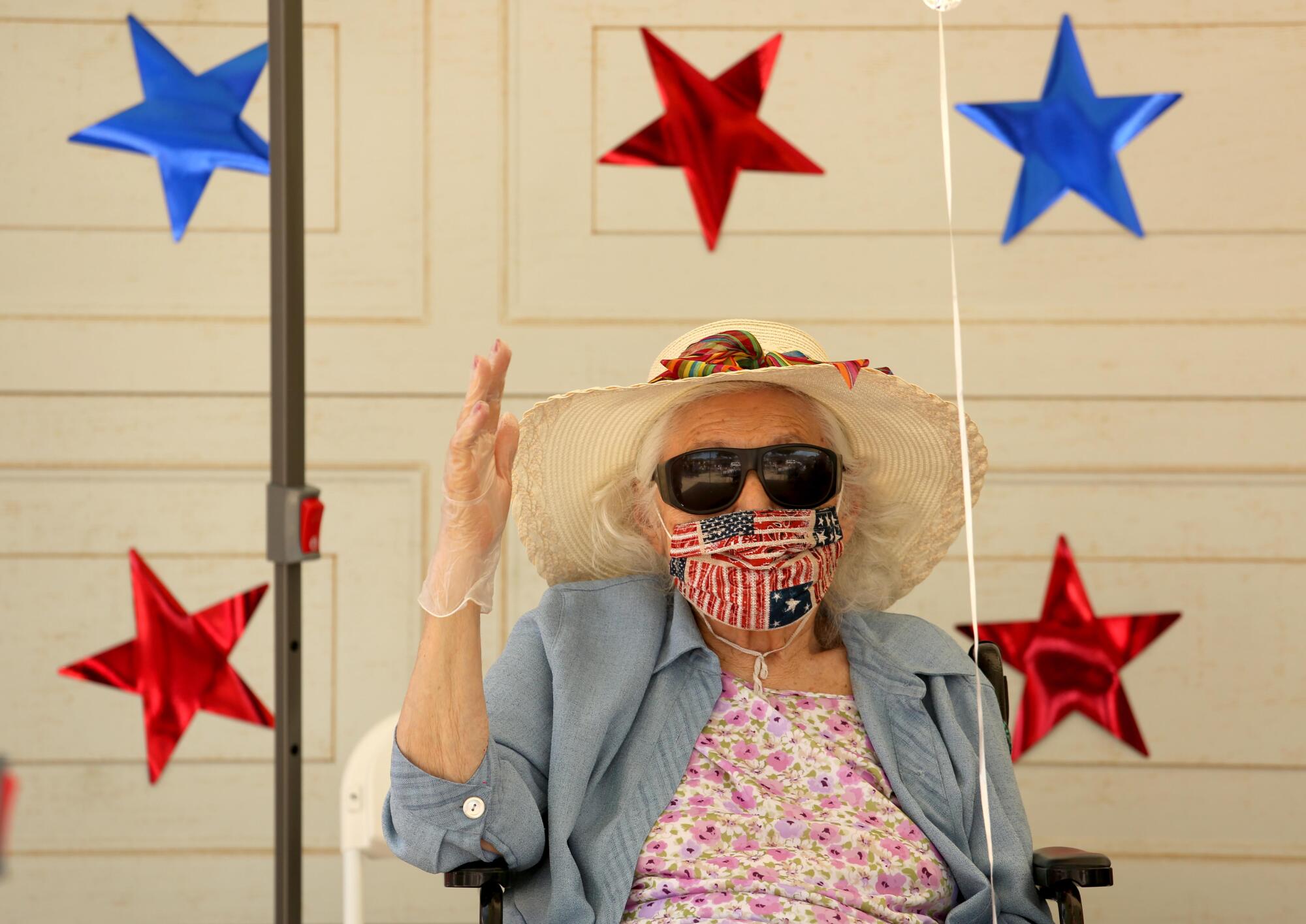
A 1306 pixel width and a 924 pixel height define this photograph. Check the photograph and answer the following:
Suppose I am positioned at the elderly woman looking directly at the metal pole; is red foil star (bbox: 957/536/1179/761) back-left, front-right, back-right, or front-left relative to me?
back-right

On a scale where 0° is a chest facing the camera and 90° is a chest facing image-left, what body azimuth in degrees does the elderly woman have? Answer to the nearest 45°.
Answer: approximately 0°

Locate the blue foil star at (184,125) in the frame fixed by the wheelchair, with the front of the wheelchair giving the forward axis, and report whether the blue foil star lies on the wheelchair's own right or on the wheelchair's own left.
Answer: on the wheelchair's own right

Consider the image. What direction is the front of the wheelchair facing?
toward the camera

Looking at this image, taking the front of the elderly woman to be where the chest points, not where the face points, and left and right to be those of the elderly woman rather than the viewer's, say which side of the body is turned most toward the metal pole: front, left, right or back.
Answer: right

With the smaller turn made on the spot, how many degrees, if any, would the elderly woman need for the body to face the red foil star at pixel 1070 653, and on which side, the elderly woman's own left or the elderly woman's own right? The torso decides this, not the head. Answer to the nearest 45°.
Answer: approximately 135° to the elderly woman's own left

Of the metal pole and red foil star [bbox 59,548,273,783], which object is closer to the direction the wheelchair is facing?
the metal pole

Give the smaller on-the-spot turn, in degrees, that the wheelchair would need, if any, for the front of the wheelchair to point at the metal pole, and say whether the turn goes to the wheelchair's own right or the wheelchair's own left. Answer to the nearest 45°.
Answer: approximately 90° to the wheelchair's own right

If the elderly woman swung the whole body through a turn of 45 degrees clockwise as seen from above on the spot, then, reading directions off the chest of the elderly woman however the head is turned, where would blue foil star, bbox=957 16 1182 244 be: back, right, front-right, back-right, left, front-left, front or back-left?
back
